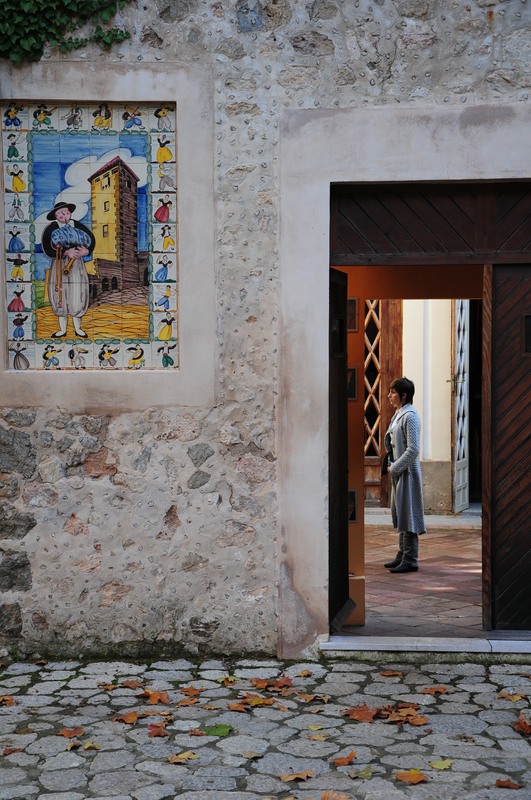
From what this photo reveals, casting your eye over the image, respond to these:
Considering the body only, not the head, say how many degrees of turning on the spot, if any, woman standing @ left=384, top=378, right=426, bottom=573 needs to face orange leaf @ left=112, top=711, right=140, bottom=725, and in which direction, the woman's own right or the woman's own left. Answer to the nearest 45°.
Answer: approximately 90° to the woman's own left

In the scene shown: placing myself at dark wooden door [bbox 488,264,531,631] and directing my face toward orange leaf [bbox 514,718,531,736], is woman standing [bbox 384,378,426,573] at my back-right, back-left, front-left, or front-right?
back-right

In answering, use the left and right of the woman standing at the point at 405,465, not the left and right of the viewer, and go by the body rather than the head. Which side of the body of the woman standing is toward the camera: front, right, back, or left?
left

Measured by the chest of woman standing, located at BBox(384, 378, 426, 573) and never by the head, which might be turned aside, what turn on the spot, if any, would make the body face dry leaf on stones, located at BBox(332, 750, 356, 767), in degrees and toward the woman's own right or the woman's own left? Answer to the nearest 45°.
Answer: approximately 90° to the woman's own left

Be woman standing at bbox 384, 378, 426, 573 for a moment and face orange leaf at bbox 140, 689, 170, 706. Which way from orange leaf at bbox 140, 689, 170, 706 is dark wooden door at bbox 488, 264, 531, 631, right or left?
left

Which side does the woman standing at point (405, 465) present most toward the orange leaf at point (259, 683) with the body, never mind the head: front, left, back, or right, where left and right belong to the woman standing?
left

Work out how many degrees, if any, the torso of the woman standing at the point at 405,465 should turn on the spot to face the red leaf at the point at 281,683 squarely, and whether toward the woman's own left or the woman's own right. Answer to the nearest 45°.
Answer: approximately 90° to the woman's own left

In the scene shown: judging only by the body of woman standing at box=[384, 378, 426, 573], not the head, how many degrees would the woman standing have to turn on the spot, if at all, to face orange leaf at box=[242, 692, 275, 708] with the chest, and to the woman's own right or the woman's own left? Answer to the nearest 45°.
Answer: approximately 90° to the woman's own left

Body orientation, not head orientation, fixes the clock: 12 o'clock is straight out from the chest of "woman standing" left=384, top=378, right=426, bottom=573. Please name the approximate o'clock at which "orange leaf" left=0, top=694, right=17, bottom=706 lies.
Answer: The orange leaf is roughly at 10 o'clock from the woman standing.

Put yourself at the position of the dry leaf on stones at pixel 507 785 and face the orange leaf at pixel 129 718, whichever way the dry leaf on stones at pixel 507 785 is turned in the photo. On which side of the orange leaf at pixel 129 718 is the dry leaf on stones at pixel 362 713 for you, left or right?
right

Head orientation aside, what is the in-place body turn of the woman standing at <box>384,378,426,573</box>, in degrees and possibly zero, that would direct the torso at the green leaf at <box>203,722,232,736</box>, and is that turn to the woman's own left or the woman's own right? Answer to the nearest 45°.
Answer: approximately 90° to the woman's own left

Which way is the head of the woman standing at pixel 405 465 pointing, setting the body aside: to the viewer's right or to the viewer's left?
to the viewer's left

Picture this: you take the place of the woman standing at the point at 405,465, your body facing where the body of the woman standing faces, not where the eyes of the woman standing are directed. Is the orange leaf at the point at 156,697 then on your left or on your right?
on your left

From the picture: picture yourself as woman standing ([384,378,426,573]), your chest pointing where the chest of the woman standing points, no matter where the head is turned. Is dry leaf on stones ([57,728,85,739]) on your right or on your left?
on your left
